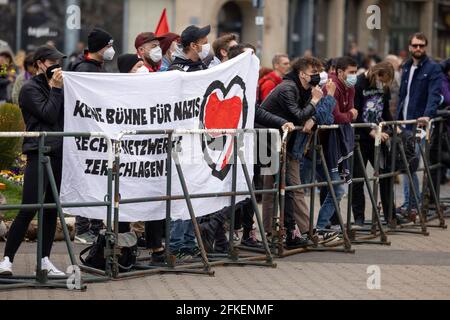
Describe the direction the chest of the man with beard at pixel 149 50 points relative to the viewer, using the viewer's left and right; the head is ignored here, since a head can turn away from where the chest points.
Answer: facing the viewer and to the right of the viewer

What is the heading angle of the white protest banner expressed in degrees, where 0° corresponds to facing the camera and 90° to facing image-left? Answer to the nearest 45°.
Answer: approximately 0°

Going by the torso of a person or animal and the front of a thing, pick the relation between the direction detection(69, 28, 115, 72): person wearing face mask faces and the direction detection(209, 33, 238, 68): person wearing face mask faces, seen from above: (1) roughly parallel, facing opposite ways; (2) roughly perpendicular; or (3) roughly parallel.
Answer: roughly parallel

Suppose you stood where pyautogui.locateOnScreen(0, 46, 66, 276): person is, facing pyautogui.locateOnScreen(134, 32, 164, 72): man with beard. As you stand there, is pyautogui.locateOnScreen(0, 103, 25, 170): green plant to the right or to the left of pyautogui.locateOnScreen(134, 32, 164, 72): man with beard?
left

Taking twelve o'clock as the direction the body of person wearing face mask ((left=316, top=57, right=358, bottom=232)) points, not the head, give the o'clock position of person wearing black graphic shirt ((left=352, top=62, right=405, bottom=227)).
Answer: person wearing black graphic shirt ((left=352, top=62, right=405, bottom=227)) is roughly at 8 o'clock from person wearing face mask ((left=316, top=57, right=358, bottom=232)).

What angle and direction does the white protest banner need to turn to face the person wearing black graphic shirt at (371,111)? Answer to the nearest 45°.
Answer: approximately 135° to its left

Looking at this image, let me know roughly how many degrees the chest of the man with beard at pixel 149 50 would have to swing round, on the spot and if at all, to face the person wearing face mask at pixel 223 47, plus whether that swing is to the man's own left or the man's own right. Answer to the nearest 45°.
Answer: approximately 90° to the man's own left

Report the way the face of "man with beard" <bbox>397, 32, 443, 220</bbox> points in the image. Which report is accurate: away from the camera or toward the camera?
toward the camera

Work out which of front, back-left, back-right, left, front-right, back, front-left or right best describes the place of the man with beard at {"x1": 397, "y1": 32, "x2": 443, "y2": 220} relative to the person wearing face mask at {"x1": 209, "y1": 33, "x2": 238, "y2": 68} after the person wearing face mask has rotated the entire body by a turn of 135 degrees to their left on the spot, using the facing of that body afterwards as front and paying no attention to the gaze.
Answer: right
